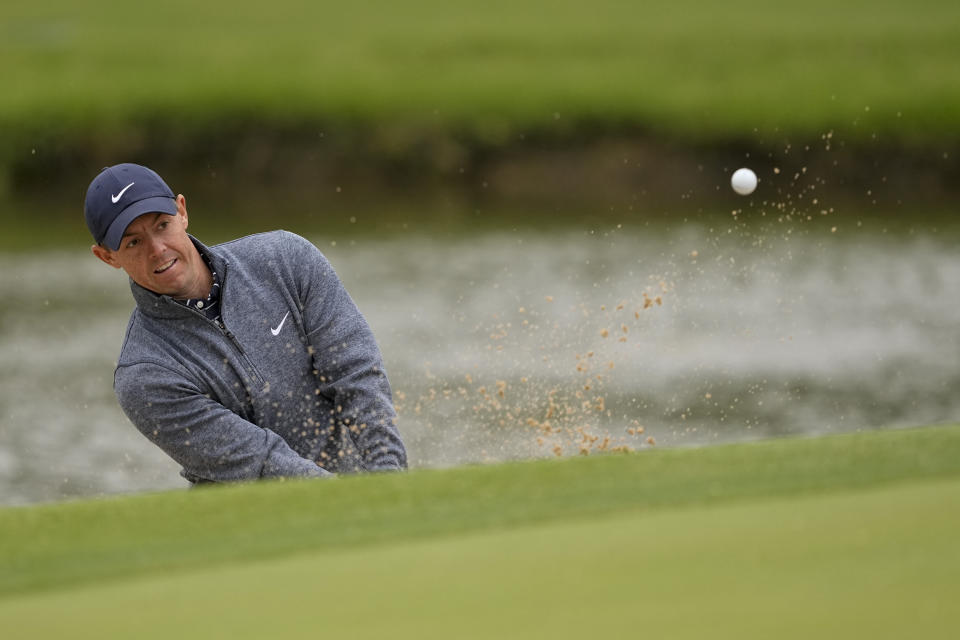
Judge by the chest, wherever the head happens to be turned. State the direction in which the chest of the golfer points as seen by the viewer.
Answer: toward the camera
